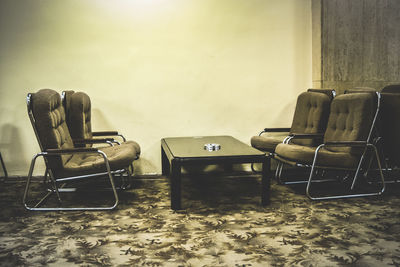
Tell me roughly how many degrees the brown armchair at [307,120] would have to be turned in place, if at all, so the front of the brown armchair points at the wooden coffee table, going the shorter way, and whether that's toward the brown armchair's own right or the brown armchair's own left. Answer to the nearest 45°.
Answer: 0° — it already faces it

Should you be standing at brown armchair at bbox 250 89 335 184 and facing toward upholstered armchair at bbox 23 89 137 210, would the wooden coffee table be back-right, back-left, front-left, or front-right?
front-left

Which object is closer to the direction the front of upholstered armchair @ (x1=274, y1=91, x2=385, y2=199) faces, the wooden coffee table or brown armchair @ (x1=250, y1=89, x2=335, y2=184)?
the wooden coffee table

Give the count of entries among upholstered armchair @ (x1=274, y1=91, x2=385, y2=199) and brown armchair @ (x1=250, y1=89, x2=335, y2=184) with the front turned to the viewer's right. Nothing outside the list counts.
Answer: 0

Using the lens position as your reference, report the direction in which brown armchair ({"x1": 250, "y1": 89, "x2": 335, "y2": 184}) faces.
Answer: facing the viewer and to the left of the viewer

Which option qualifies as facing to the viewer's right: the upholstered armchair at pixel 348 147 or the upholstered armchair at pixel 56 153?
the upholstered armchair at pixel 56 153

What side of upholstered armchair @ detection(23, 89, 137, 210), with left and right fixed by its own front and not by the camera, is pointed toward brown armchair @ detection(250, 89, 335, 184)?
front

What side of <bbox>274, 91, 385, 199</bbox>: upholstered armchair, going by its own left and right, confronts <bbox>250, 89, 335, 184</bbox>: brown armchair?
right

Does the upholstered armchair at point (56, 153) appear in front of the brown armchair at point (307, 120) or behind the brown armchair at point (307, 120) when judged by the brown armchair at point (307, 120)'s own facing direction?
in front

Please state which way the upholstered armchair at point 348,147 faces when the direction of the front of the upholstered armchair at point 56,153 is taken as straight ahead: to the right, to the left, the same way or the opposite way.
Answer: the opposite way

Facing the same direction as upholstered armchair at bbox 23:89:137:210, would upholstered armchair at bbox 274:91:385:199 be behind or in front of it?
in front

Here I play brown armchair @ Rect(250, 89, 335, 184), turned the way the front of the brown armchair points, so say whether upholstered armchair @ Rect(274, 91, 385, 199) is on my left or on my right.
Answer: on my left

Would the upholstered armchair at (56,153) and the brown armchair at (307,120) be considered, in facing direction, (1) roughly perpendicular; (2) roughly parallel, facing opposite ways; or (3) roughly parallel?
roughly parallel, facing opposite ways

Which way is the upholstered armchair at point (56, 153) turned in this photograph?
to the viewer's right

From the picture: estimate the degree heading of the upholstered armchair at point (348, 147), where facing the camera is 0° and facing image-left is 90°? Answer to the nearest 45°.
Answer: approximately 45°

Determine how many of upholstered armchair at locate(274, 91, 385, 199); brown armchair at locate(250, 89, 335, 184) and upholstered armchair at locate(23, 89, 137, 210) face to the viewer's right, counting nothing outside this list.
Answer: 1
